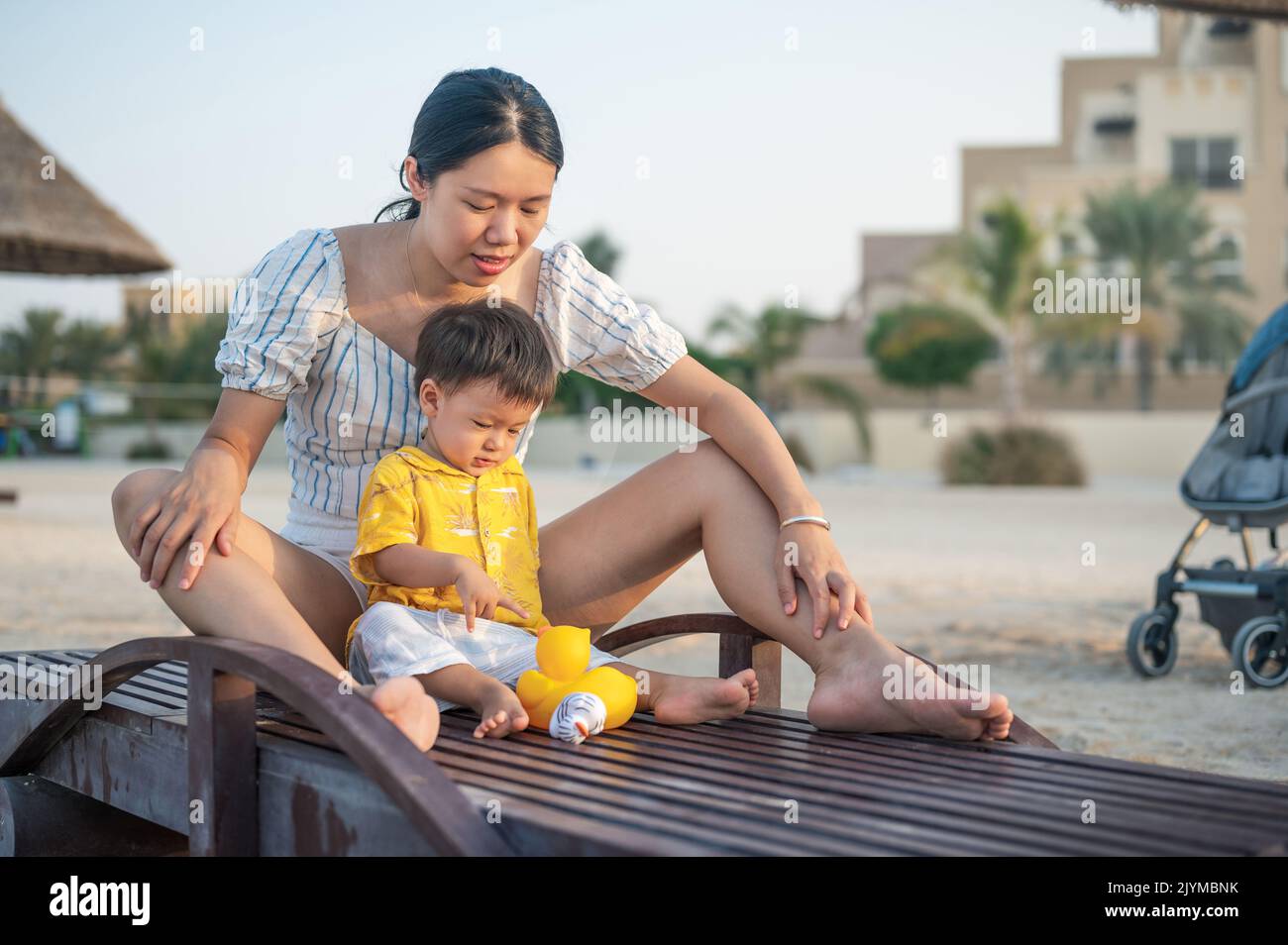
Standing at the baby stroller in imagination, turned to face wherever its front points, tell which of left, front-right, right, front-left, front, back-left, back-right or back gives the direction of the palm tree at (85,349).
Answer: right

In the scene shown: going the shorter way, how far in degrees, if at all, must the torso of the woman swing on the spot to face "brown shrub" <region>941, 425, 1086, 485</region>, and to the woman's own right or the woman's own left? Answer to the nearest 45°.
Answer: approximately 135° to the woman's own left

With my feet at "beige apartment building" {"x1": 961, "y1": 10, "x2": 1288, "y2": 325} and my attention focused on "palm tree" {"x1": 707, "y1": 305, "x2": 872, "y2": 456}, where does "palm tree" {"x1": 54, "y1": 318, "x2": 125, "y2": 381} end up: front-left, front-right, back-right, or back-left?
front-right

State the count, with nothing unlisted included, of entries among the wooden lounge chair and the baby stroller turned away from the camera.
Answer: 0

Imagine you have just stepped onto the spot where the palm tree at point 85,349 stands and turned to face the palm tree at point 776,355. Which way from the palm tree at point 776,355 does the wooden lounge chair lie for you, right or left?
right

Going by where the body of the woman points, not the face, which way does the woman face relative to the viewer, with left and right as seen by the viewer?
facing the viewer and to the right of the viewer

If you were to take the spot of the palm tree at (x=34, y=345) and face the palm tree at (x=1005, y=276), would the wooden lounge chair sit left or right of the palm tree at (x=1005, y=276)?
right

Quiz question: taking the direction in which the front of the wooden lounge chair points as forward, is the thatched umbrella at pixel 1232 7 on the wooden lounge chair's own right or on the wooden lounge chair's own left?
on the wooden lounge chair's own left

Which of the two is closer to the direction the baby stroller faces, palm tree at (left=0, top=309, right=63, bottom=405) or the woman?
the woman

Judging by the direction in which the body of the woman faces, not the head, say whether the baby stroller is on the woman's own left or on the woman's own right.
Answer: on the woman's own left
